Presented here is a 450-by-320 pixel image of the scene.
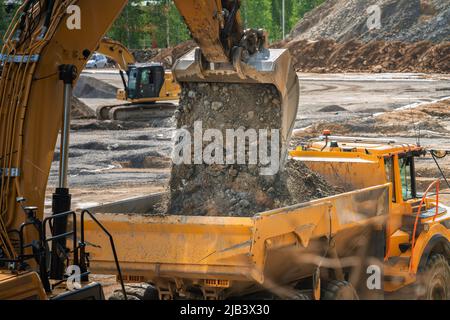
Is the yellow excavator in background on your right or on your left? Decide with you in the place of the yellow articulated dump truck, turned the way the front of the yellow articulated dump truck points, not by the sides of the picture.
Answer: on your left

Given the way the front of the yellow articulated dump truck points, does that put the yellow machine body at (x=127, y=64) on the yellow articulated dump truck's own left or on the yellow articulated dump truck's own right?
on the yellow articulated dump truck's own left

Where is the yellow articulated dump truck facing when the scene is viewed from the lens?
facing away from the viewer and to the right of the viewer
